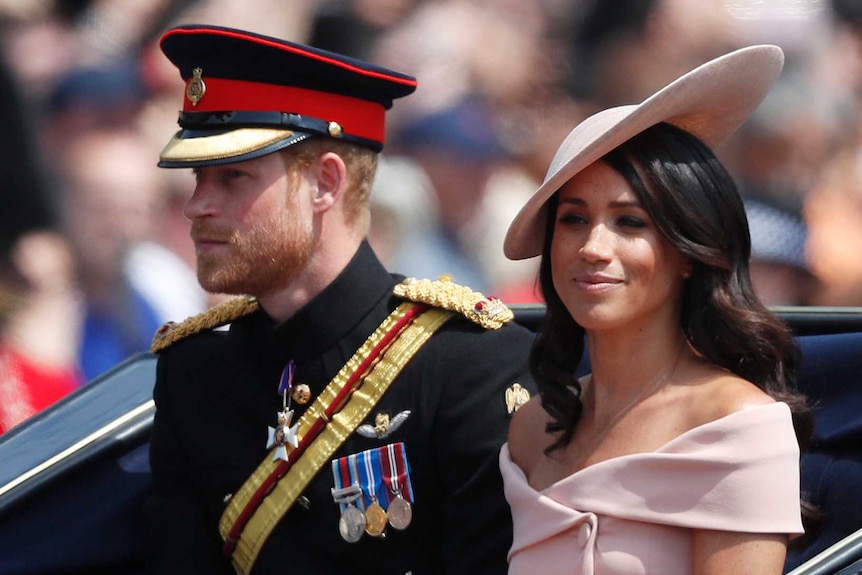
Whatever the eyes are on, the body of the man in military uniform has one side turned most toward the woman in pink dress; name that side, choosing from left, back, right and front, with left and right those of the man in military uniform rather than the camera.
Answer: left

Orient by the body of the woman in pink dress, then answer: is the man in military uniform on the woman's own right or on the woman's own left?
on the woman's own right

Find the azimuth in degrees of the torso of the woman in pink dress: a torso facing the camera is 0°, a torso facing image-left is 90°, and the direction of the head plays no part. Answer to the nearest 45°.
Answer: approximately 45°

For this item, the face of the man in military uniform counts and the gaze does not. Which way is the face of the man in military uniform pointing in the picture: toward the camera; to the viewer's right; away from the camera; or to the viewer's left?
to the viewer's left

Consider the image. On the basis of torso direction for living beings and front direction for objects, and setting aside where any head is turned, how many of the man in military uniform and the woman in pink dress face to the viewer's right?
0
